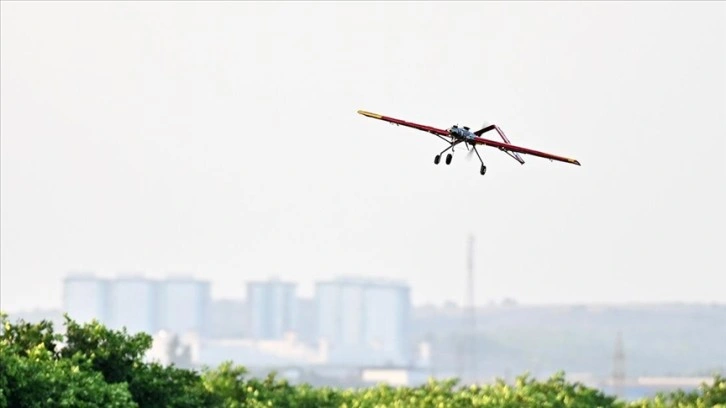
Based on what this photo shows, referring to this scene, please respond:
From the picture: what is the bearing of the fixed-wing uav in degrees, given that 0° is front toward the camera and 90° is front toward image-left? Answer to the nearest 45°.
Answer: approximately 45°
